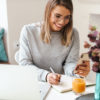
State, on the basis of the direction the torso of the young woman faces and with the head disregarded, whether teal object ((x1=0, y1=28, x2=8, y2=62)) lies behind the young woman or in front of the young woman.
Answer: behind

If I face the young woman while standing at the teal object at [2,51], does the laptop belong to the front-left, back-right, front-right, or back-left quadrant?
front-right

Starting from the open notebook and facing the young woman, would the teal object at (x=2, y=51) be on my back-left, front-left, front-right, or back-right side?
front-left

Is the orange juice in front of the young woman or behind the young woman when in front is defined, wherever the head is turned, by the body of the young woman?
in front

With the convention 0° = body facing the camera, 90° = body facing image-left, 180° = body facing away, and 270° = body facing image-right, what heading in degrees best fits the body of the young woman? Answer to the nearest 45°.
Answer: approximately 315°

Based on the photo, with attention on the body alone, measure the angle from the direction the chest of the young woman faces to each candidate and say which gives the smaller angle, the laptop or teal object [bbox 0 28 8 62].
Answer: the laptop
